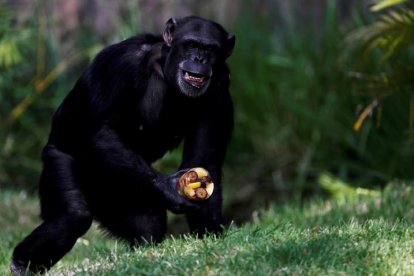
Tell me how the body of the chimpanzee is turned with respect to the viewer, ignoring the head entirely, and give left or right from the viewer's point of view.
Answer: facing the viewer and to the right of the viewer

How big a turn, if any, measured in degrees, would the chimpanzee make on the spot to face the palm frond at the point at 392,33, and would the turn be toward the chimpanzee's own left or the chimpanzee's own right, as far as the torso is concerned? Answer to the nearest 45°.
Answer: approximately 90° to the chimpanzee's own left
